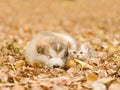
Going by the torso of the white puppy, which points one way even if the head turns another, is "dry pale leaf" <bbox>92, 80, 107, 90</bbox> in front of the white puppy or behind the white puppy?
in front

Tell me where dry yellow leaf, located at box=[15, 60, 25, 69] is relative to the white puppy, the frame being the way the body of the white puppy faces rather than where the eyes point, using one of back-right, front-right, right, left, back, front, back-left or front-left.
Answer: right
